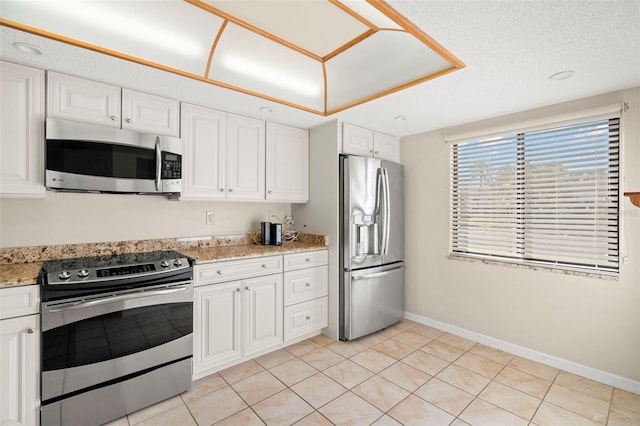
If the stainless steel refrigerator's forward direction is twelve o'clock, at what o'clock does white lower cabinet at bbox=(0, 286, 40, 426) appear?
The white lower cabinet is roughly at 3 o'clock from the stainless steel refrigerator.

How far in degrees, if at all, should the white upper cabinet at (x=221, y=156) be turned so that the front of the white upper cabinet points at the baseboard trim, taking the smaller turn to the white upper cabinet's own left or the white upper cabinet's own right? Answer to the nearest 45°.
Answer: approximately 45° to the white upper cabinet's own left

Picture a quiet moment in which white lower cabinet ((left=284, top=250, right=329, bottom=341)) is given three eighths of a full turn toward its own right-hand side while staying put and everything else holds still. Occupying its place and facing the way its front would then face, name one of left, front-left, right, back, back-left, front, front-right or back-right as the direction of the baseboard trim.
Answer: back

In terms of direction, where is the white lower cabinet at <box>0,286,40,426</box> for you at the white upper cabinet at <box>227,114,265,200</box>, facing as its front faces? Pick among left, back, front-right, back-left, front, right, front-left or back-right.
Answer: right

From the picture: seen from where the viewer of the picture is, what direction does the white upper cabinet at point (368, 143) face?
facing the viewer and to the right of the viewer

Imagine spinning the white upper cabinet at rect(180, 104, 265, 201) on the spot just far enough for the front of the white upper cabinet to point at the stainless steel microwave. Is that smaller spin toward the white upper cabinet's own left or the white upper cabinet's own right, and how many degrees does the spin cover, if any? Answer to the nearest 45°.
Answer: approximately 90° to the white upper cabinet's own right

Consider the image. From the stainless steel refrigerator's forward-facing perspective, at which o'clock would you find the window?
The window is roughly at 11 o'clock from the stainless steel refrigerator.

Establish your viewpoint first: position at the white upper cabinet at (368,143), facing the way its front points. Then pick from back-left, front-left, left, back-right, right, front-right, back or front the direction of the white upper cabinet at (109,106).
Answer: right

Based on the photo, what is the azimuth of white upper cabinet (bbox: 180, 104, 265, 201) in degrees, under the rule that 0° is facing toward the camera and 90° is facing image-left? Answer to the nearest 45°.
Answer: approximately 315°

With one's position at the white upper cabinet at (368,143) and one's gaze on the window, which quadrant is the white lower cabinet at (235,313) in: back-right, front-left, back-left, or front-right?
back-right

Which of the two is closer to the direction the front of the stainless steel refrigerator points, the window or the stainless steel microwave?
the window
